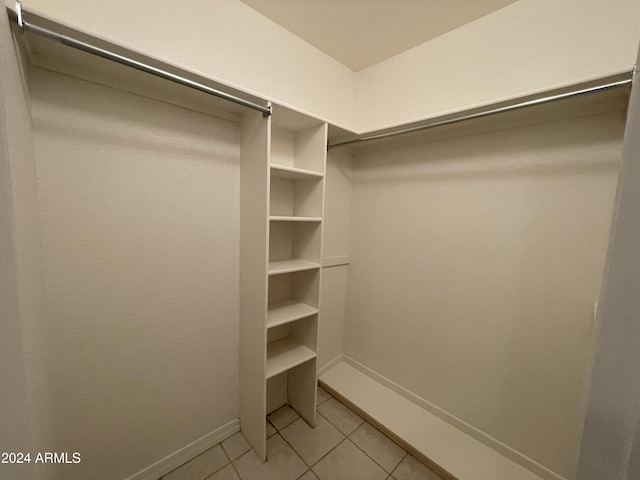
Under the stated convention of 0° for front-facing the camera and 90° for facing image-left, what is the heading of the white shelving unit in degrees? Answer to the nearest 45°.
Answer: approximately 315°
